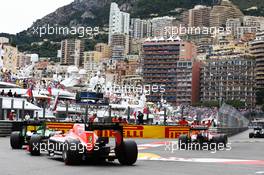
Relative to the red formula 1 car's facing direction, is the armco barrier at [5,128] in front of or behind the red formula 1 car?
in front

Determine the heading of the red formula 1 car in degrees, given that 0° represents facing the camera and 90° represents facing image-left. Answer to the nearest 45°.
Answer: approximately 135°
